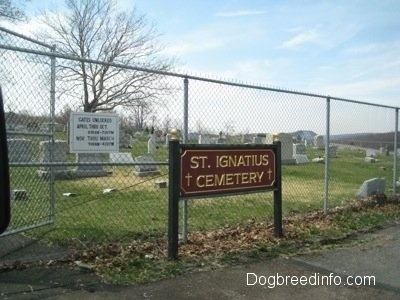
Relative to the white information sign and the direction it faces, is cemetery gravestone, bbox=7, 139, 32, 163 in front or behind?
behind

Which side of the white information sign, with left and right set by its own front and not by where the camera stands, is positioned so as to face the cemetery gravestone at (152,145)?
back

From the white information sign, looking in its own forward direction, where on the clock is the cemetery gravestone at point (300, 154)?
The cemetery gravestone is roughly at 7 o'clock from the white information sign.

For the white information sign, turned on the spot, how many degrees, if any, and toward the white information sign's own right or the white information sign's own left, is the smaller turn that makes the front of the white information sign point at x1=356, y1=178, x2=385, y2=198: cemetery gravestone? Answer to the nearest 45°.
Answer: approximately 135° to the white information sign's own left

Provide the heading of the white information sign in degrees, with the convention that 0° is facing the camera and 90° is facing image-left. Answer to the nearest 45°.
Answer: approximately 0°

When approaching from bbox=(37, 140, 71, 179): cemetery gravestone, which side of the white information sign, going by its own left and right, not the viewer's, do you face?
back

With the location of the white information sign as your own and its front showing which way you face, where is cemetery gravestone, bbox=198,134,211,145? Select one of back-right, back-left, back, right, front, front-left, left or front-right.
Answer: back-left
